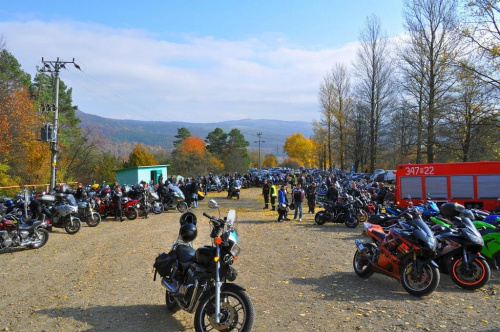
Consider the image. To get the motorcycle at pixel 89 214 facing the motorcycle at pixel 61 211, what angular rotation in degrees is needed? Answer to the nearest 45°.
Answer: approximately 90° to its right

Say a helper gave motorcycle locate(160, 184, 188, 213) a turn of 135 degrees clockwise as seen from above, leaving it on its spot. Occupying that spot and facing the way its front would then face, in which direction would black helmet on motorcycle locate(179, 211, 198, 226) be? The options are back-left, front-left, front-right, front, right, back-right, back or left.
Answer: left

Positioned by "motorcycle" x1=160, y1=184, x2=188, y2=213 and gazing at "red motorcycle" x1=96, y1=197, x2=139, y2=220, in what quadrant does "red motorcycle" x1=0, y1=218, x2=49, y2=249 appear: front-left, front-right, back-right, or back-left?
front-left

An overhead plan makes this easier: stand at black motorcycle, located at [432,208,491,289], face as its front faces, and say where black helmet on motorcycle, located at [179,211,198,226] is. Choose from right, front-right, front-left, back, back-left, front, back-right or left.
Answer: right

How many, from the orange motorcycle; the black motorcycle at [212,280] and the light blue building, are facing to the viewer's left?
0

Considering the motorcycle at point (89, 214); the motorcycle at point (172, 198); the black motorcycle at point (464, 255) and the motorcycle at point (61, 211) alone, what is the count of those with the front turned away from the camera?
0

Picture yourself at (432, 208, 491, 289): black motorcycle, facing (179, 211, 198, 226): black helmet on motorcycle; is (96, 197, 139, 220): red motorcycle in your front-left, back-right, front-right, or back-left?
front-right

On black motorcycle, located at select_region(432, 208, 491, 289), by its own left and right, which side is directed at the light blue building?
back

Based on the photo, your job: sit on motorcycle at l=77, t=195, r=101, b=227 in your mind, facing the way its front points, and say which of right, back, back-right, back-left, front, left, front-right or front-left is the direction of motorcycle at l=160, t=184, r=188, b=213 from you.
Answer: left

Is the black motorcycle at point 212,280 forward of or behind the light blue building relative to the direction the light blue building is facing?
forward

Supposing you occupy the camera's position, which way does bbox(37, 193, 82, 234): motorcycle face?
facing the viewer and to the right of the viewer

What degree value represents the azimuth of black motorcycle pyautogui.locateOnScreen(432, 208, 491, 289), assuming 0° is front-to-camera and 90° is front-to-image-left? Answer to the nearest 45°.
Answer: approximately 315°

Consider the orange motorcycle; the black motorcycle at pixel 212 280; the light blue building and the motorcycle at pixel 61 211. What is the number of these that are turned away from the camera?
0

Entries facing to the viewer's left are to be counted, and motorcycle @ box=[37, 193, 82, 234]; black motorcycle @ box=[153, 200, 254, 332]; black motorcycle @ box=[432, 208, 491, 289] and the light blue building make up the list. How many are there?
0

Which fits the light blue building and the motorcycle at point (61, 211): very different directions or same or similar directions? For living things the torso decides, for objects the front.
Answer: same or similar directions
